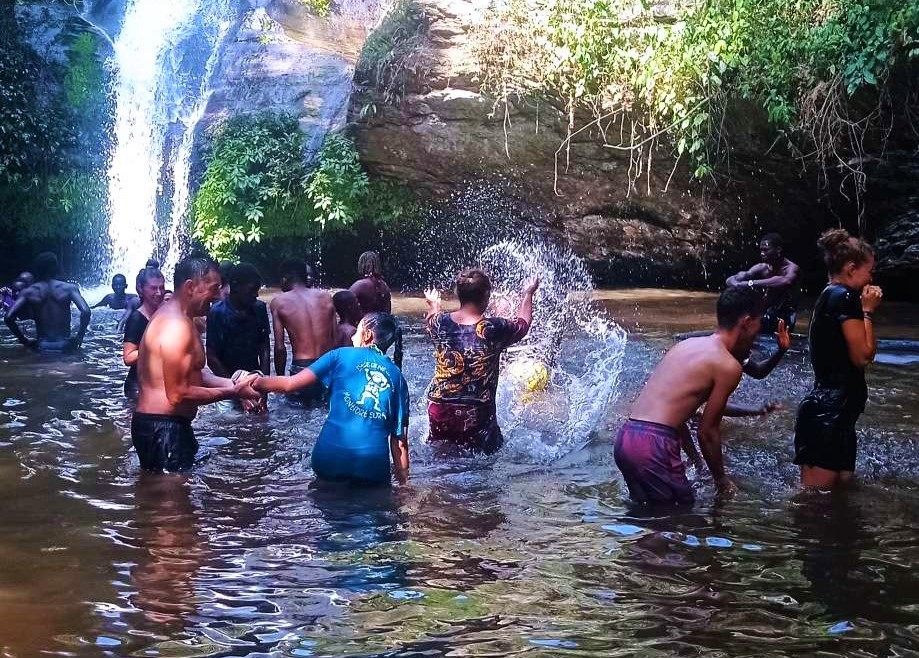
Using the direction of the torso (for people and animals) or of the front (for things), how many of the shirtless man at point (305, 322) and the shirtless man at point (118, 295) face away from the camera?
1

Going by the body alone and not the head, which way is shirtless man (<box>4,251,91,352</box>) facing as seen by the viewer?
away from the camera

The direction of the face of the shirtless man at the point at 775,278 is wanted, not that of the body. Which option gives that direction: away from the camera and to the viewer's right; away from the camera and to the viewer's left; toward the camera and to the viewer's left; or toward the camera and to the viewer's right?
toward the camera and to the viewer's left

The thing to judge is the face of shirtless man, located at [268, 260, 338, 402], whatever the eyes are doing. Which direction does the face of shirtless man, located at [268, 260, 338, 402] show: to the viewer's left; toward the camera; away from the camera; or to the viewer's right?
away from the camera

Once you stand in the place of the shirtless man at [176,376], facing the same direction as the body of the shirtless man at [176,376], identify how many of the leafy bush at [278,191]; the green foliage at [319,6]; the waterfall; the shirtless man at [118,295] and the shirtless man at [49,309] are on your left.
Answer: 5

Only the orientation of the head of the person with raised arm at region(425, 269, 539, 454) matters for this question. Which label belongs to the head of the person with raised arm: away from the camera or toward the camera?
away from the camera

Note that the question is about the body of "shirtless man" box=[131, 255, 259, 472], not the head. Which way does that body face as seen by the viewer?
to the viewer's right

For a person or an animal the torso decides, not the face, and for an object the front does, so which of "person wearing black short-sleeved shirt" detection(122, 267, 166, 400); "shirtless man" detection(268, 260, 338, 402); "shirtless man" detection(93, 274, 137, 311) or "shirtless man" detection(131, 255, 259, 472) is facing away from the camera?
"shirtless man" detection(268, 260, 338, 402)

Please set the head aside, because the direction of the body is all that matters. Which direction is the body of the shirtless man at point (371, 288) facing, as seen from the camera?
away from the camera

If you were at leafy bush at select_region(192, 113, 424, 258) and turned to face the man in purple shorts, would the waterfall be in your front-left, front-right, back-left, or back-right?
back-right

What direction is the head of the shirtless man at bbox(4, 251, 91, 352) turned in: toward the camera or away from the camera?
away from the camera

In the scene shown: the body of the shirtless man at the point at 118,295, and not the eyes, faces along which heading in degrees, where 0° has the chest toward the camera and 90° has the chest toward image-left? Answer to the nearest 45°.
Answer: approximately 0°

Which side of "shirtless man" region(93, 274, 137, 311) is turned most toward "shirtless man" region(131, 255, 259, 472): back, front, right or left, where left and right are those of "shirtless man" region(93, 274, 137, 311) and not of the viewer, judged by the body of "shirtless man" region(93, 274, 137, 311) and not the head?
front

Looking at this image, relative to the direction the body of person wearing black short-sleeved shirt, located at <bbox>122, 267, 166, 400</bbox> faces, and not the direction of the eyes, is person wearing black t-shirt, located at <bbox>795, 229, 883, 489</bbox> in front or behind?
in front

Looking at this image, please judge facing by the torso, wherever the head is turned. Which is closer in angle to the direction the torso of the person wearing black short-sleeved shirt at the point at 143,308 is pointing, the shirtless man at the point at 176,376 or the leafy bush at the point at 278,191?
the shirtless man
